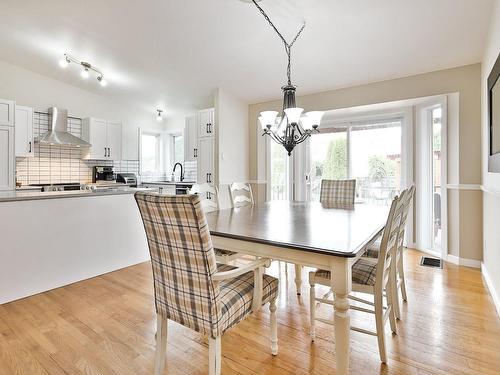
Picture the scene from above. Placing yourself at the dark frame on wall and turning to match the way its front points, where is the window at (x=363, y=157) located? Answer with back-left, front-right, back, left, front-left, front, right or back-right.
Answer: front-right

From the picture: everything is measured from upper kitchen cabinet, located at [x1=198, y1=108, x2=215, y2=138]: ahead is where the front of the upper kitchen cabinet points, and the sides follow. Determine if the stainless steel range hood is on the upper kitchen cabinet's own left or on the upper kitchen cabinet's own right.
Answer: on the upper kitchen cabinet's own right

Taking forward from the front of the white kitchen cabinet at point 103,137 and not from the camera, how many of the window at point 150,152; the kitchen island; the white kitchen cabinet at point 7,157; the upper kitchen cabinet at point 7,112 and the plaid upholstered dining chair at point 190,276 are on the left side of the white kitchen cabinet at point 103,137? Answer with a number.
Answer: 1

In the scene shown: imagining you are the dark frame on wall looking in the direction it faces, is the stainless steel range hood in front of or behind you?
in front

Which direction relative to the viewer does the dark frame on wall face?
to the viewer's left

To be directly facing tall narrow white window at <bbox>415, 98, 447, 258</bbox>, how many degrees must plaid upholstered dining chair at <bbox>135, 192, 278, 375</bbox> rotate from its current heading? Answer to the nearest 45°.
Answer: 0° — it already faces it

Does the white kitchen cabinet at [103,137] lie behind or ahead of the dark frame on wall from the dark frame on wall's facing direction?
ahead

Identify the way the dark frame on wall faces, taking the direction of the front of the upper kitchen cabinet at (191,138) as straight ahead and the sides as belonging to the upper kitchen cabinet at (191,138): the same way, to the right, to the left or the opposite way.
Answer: to the right

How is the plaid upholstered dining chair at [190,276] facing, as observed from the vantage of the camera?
facing away from the viewer and to the right of the viewer

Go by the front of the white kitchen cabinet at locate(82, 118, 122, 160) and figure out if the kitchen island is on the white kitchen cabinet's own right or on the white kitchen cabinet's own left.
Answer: on the white kitchen cabinet's own right

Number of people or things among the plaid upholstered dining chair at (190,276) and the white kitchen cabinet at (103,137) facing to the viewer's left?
0

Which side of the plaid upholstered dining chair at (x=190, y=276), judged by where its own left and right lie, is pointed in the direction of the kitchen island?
left

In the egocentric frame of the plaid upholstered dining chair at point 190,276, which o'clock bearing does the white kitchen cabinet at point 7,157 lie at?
The white kitchen cabinet is roughly at 9 o'clock from the plaid upholstered dining chair.

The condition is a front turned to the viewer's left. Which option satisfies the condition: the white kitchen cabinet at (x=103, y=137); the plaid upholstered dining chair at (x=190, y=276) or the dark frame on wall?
the dark frame on wall

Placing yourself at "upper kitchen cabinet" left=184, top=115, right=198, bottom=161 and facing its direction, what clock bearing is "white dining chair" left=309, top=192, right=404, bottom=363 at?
The white dining chair is roughly at 10 o'clock from the upper kitchen cabinet.
